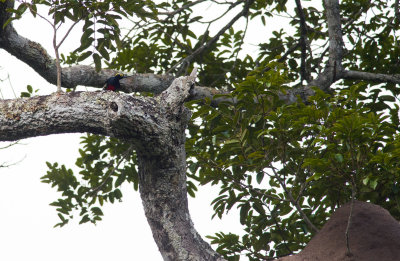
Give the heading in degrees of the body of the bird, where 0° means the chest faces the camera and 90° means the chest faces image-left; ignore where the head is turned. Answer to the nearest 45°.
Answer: approximately 270°
